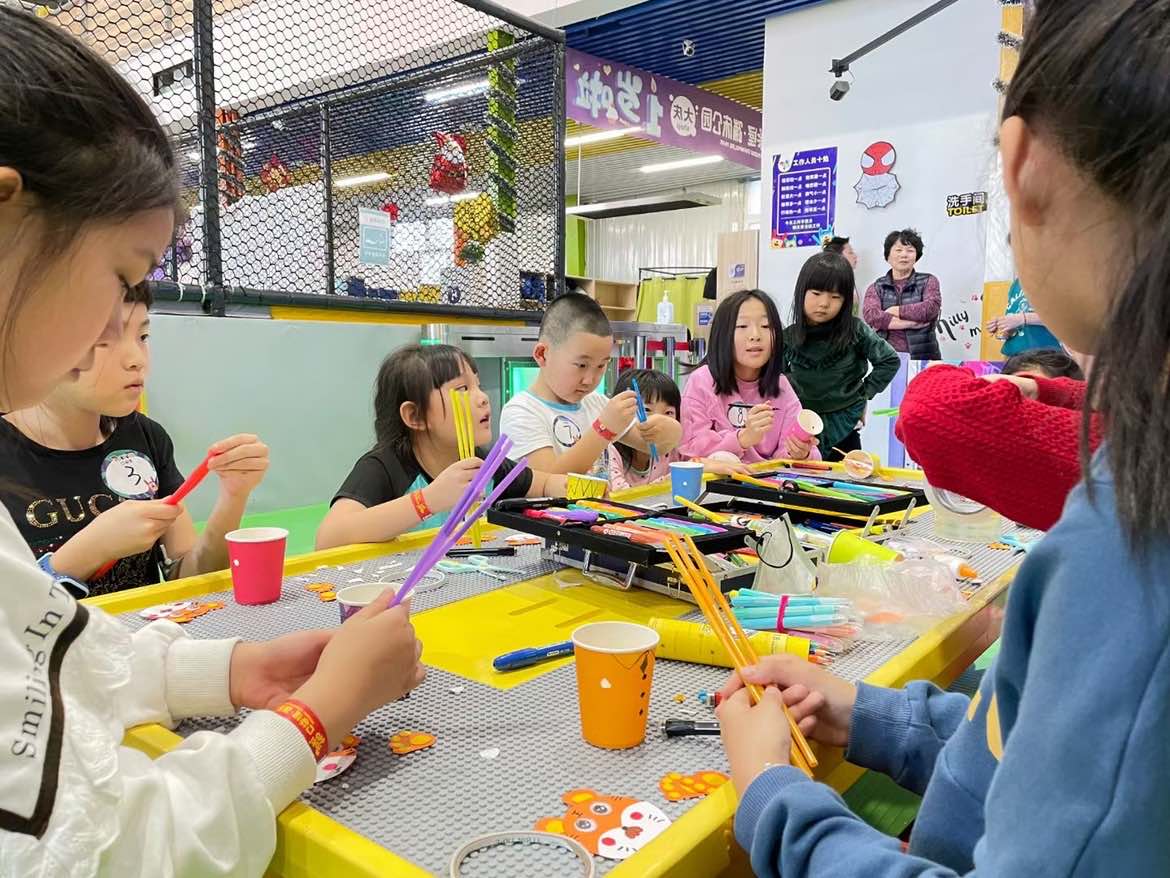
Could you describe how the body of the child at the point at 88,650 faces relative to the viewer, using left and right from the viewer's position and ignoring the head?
facing to the right of the viewer

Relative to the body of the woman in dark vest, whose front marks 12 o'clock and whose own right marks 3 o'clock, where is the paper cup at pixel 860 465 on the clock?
The paper cup is roughly at 12 o'clock from the woman in dark vest.

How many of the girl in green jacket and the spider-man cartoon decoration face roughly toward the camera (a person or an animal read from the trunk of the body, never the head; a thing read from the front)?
2

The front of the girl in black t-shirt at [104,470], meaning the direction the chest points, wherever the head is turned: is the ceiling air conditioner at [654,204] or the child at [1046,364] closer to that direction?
the child

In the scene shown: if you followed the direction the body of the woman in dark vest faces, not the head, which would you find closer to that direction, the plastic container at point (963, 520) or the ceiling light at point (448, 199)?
the plastic container

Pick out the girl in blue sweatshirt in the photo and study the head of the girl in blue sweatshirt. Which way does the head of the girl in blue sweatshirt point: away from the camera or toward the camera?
away from the camera

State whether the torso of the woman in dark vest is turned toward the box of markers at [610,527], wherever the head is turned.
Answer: yes

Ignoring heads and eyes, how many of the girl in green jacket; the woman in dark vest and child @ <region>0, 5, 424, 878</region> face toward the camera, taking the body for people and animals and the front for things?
2

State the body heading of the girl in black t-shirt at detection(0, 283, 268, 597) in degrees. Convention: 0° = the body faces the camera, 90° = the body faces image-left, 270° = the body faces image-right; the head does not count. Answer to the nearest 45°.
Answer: approximately 315°

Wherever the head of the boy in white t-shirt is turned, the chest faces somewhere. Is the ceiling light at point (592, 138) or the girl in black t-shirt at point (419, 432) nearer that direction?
the girl in black t-shirt

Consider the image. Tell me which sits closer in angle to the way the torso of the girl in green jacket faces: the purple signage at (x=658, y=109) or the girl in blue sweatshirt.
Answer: the girl in blue sweatshirt

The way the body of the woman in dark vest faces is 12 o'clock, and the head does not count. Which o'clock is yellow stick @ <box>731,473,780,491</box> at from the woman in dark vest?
The yellow stick is roughly at 12 o'clock from the woman in dark vest.

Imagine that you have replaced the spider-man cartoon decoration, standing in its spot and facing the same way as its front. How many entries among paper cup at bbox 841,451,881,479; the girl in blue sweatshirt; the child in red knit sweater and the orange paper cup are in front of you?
4

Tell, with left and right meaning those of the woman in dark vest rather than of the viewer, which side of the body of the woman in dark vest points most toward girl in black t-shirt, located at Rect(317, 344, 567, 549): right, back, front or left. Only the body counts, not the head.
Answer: front
